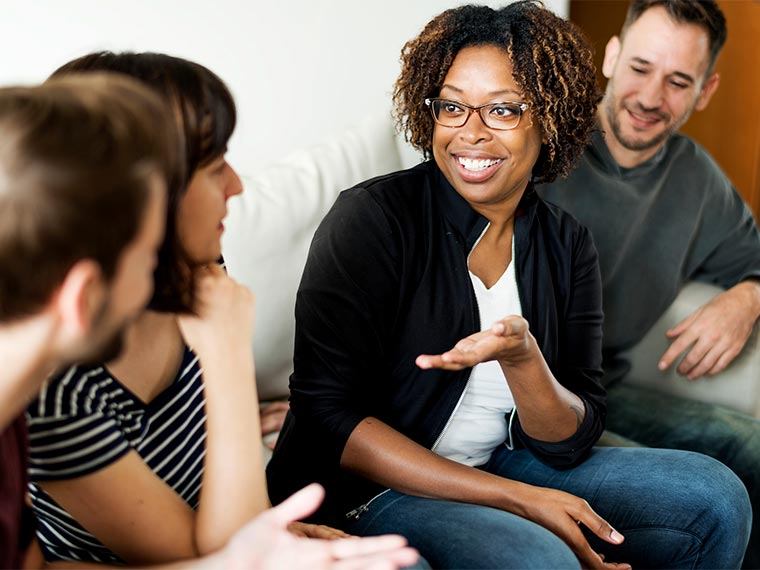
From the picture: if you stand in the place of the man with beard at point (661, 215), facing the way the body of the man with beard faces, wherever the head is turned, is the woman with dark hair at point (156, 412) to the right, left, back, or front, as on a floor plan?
front

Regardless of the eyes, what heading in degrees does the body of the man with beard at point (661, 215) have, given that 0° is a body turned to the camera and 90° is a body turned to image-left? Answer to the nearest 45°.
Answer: approximately 0°

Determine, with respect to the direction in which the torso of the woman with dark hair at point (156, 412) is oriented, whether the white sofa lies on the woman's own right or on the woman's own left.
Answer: on the woman's own left

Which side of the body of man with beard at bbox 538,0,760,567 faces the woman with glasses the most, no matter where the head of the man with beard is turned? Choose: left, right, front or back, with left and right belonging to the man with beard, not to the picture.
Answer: front

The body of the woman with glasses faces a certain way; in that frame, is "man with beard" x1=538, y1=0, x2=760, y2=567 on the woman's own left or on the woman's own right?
on the woman's own left

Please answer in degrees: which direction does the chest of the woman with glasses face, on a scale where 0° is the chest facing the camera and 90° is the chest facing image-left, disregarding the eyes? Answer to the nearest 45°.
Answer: approximately 315°

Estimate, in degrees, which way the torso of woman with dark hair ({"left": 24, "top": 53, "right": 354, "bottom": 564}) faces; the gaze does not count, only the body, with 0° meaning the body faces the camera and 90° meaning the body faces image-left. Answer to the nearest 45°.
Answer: approximately 270°

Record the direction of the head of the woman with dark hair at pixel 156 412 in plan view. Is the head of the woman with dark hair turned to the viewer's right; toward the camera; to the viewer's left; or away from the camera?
to the viewer's right

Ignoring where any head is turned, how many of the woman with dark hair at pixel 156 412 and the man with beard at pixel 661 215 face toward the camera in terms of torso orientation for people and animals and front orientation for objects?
1
